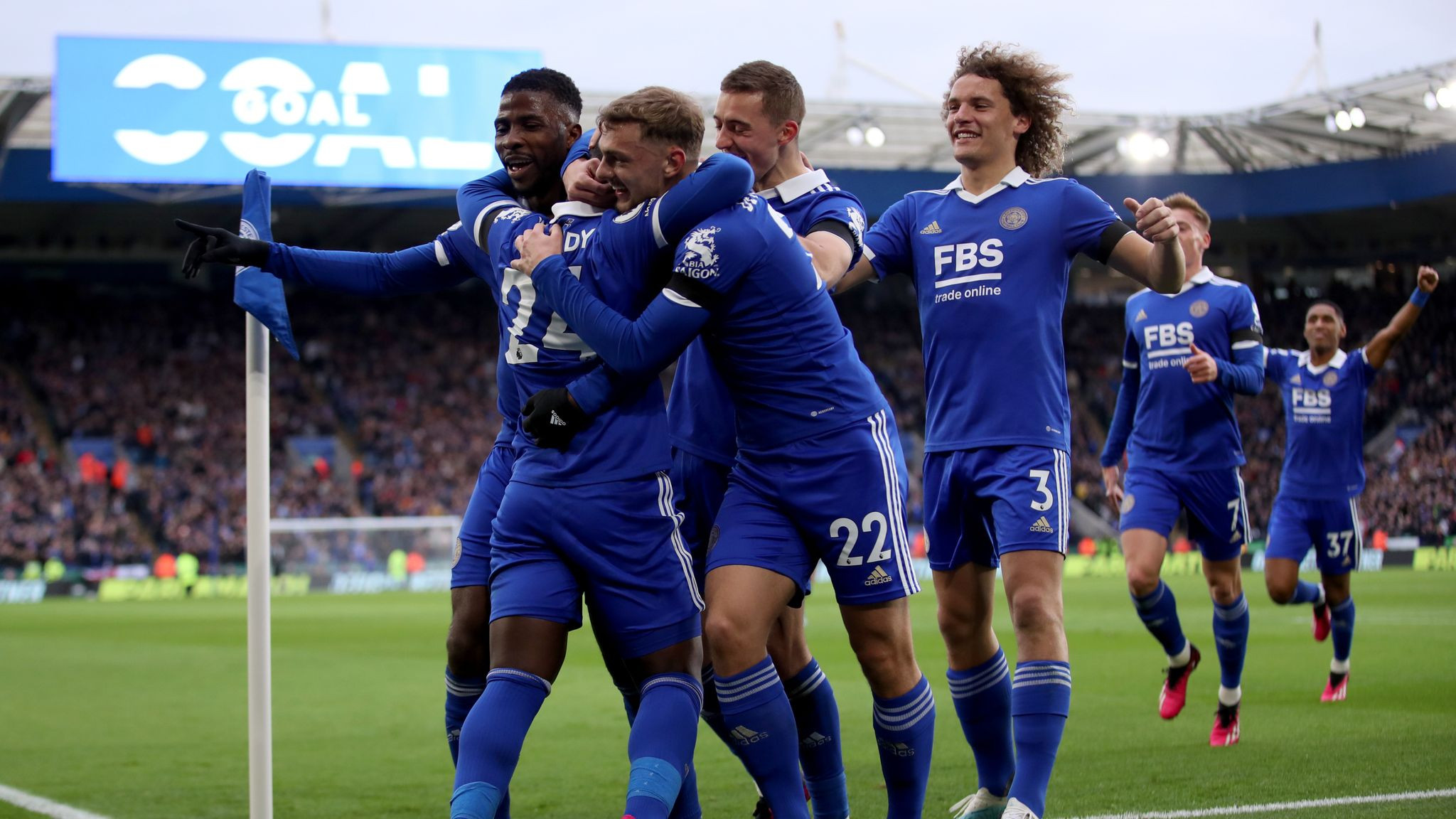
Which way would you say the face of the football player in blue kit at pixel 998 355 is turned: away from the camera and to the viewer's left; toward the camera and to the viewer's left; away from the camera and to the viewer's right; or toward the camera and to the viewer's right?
toward the camera and to the viewer's left

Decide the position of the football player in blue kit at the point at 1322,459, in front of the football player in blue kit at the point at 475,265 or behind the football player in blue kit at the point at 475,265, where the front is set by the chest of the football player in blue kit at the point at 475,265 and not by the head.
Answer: behind

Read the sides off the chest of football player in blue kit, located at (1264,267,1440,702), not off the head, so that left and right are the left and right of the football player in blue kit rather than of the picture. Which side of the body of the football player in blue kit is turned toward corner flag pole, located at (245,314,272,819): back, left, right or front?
front

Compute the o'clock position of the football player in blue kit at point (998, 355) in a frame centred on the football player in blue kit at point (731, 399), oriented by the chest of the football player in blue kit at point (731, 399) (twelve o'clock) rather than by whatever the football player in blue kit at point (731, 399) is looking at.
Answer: the football player in blue kit at point (998, 355) is roughly at 7 o'clock from the football player in blue kit at point (731, 399).

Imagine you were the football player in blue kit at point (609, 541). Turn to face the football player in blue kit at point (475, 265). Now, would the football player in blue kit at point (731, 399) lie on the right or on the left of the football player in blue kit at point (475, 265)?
right

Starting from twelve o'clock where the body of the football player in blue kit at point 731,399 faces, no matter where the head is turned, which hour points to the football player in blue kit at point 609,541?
the football player in blue kit at point 609,541 is roughly at 11 o'clock from the football player in blue kit at point 731,399.

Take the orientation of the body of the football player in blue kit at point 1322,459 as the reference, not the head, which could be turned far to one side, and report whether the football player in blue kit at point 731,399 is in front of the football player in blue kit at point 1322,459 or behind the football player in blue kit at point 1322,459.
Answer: in front

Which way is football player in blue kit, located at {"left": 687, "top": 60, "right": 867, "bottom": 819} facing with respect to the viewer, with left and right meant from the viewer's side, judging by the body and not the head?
facing the viewer and to the left of the viewer

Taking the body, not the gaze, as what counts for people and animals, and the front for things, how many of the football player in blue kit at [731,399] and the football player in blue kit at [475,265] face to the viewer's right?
0

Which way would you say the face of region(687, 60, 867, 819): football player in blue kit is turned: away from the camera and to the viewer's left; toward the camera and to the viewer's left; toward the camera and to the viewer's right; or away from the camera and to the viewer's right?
toward the camera and to the viewer's left

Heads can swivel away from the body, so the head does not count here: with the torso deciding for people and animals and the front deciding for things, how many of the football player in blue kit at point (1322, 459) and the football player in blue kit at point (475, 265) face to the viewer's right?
0

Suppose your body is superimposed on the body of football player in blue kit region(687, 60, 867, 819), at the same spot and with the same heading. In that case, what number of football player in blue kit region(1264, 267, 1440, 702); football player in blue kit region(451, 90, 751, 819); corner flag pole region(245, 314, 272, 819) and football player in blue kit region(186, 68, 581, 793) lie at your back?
1

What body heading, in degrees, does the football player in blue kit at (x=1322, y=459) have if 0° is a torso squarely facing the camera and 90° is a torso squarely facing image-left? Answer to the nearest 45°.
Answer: approximately 0°

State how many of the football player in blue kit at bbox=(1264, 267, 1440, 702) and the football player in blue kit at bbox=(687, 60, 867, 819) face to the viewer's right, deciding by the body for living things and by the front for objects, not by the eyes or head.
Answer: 0
